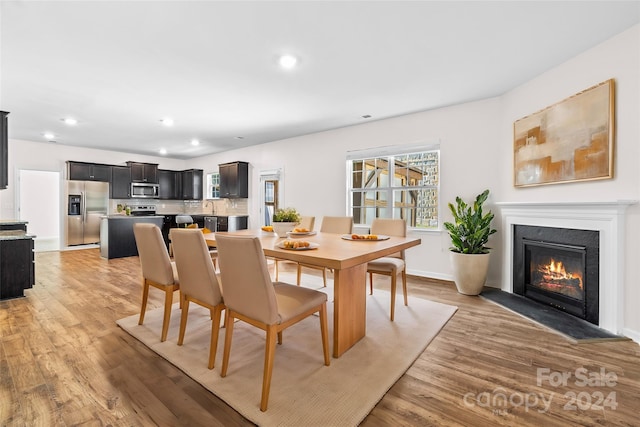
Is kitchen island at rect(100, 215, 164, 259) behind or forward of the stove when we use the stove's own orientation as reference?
forward

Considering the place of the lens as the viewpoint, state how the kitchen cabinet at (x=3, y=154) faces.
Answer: facing to the right of the viewer

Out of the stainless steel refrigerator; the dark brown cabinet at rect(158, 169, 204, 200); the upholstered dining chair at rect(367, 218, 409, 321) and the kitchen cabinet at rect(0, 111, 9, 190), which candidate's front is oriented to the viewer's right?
the kitchen cabinet

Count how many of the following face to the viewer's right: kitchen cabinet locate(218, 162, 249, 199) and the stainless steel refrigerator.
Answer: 0

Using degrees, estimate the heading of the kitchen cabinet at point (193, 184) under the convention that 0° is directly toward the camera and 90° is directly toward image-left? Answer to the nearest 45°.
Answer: approximately 45°

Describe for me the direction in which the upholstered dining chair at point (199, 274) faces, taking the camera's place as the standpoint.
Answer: facing away from the viewer and to the right of the viewer

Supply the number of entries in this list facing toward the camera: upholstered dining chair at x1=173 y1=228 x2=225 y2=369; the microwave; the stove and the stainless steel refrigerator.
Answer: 3

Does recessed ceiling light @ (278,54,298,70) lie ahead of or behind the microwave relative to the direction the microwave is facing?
ahead

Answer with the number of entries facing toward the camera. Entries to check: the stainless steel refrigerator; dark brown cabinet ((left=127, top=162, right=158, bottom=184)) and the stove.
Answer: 3

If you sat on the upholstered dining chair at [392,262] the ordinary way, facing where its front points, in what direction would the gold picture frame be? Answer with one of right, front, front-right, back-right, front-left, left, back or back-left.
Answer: back-left

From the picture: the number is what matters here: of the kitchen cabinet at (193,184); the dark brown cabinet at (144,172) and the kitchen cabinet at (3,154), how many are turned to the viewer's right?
1

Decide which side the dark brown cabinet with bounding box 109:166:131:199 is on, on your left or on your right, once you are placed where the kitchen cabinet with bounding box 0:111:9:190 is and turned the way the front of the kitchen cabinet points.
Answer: on your left

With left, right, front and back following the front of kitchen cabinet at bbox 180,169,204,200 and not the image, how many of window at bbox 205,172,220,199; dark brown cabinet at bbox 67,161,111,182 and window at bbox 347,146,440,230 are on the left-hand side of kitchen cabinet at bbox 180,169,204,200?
2

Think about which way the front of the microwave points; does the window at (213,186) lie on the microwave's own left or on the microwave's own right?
on the microwave's own left
